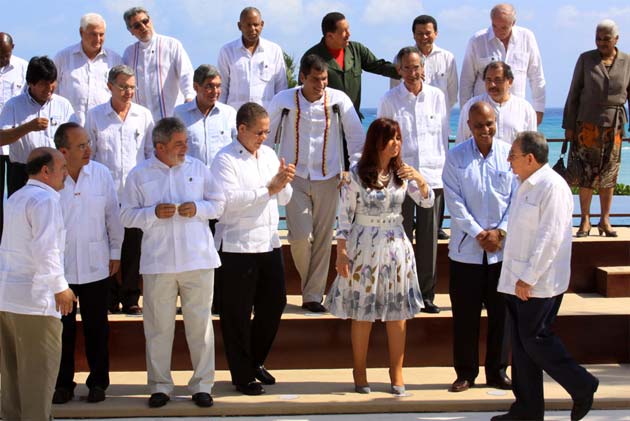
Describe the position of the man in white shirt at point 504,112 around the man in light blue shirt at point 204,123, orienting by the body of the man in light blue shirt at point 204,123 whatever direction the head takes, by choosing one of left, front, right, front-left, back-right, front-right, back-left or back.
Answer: left

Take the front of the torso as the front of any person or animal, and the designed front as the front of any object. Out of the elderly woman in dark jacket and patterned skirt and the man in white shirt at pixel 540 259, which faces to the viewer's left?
the man in white shirt

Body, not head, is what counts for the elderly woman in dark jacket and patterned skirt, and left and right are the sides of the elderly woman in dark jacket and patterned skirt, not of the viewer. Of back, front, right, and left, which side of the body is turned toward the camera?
front

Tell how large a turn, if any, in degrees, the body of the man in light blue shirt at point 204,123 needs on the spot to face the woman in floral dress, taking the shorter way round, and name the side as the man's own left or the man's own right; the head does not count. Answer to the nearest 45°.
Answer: approximately 45° to the man's own left

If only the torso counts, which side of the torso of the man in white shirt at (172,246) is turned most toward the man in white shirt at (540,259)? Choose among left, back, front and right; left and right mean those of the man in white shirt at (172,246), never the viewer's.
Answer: left

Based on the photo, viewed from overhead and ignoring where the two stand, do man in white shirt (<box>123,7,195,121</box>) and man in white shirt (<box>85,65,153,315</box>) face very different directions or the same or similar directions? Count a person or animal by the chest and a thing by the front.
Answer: same or similar directions

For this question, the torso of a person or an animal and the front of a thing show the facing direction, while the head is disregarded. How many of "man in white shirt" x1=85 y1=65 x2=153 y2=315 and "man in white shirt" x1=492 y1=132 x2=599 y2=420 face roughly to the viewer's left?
1

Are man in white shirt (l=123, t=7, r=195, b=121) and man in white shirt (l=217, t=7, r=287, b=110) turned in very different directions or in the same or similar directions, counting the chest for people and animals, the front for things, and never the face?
same or similar directions

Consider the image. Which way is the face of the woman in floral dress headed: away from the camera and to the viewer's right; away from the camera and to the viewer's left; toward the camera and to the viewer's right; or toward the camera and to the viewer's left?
toward the camera and to the viewer's right

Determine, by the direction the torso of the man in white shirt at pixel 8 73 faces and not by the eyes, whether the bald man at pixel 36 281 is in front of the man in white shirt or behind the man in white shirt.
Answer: in front

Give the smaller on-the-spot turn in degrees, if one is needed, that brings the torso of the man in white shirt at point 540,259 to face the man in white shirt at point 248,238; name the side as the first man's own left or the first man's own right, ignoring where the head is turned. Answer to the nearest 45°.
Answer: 0° — they already face them

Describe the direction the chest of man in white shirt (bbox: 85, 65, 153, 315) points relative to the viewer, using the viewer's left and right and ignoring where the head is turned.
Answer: facing the viewer

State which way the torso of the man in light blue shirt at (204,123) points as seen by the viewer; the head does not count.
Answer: toward the camera

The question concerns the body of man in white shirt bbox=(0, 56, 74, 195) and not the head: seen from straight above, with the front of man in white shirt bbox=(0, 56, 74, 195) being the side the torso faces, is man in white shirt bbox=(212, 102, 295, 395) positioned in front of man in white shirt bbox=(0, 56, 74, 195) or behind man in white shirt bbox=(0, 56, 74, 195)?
in front

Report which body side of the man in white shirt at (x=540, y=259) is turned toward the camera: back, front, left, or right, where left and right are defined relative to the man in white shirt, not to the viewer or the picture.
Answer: left

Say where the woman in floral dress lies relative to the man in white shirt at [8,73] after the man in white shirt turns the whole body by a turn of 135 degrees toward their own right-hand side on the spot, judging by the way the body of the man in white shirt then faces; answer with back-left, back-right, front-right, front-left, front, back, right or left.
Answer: back

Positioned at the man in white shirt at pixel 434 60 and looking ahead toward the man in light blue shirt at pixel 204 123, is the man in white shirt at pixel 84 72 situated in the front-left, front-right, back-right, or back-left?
front-right
